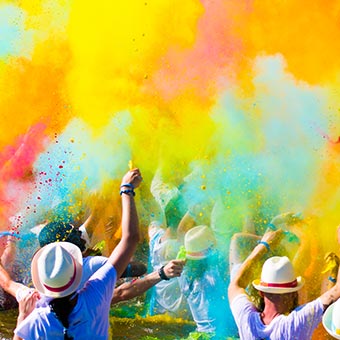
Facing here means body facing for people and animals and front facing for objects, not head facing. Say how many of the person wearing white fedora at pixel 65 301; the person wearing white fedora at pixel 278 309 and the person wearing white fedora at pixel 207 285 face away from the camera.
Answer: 3

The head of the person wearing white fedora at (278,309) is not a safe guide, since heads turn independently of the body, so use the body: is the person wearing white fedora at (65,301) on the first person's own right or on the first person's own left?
on the first person's own left

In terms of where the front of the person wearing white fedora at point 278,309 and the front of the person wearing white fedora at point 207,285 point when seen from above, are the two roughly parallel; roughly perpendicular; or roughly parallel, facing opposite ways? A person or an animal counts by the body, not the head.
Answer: roughly parallel

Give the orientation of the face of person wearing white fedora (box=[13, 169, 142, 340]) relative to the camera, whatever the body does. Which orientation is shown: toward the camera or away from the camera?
away from the camera

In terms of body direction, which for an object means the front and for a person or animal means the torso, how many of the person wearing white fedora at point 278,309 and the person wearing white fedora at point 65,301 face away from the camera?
2

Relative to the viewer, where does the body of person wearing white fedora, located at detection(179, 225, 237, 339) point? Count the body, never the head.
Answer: away from the camera

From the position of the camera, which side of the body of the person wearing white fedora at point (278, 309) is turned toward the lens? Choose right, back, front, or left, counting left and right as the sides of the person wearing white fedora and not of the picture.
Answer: back

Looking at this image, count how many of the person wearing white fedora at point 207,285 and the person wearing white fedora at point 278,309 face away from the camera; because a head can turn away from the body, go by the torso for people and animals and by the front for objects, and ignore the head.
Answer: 2

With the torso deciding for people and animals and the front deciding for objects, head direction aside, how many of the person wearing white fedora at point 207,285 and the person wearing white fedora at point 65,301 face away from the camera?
2

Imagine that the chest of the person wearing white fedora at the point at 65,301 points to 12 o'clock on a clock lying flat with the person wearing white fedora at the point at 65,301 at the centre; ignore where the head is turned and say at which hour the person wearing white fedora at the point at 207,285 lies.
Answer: the person wearing white fedora at the point at 207,285 is roughly at 1 o'clock from the person wearing white fedora at the point at 65,301.

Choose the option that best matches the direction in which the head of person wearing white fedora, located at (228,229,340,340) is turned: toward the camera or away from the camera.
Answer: away from the camera

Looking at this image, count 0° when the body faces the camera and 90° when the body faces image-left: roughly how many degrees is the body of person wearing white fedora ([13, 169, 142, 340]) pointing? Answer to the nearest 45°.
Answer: approximately 180°

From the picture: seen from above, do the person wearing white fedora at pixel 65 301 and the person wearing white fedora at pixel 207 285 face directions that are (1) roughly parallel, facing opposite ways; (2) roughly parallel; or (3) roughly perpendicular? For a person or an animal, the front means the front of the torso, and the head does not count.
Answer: roughly parallel
